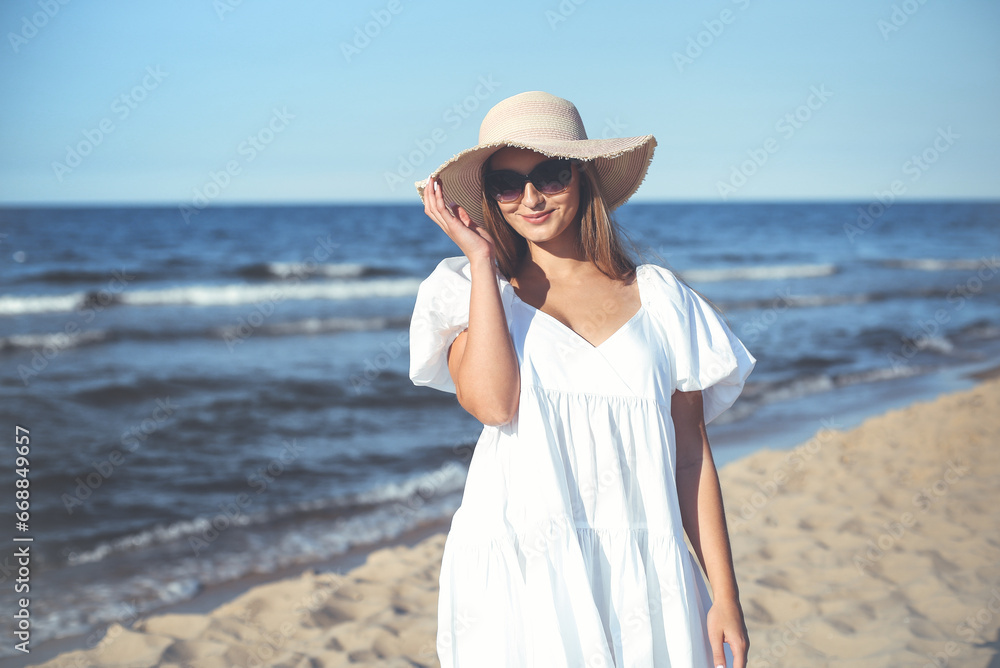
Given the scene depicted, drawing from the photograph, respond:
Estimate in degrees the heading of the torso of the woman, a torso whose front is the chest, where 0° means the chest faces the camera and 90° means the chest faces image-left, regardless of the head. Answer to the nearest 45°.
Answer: approximately 0°
